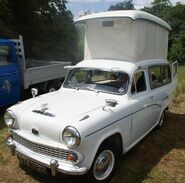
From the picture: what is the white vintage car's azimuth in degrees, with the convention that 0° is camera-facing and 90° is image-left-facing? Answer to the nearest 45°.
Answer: approximately 45°

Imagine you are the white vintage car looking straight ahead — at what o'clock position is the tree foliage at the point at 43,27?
The tree foliage is roughly at 4 o'clock from the white vintage car.

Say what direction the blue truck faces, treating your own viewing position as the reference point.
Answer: facing the viewer and to the left of the viewer

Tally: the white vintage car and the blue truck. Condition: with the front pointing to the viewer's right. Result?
0

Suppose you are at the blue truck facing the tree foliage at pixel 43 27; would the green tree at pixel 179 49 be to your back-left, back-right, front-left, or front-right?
front-right

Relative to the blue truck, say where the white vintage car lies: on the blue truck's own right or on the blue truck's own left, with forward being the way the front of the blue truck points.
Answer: on the blue truck's own left

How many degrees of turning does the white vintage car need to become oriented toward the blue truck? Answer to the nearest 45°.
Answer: approximately 90° to its right

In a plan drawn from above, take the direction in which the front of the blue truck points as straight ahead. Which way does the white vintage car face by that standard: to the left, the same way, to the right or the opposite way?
the same way

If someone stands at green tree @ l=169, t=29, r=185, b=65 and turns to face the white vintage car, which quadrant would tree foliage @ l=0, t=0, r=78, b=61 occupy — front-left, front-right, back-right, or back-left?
front-right
